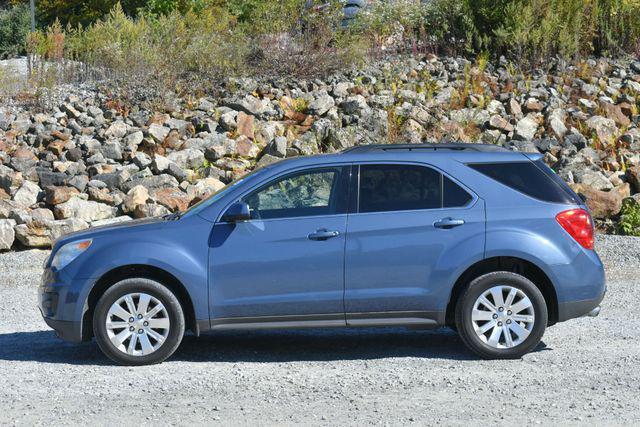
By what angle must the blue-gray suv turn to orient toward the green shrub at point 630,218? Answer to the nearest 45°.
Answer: approximately 135° to its right

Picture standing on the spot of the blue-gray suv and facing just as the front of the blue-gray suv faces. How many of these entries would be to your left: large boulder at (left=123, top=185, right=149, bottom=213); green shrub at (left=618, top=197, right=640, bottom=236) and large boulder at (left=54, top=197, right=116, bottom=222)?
0

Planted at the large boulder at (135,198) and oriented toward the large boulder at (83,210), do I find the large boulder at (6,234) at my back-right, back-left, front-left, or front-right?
front-left

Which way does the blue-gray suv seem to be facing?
to the viewer's left

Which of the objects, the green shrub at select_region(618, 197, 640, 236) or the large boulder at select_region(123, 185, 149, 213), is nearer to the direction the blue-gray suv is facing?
the large boulder

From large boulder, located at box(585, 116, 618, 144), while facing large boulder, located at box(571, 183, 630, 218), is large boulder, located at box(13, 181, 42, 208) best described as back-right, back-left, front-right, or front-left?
front-right

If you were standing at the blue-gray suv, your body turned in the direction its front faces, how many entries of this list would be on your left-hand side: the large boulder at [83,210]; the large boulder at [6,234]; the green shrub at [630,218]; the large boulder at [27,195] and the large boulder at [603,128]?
0

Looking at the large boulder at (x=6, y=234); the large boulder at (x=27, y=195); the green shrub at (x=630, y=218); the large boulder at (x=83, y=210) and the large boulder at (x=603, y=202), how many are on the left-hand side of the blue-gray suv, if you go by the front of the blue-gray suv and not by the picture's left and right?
0

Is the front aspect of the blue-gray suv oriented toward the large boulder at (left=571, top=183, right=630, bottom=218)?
no

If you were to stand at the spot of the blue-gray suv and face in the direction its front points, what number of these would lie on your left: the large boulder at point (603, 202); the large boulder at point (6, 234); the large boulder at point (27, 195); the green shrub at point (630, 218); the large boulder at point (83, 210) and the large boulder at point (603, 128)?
0

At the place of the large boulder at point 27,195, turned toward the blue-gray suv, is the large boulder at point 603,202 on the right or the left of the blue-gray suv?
left

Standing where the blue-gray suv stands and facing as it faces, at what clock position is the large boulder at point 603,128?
The large boulder is roughly at 4 o'clock from the blue-gray suv.

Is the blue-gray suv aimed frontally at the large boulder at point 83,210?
no
